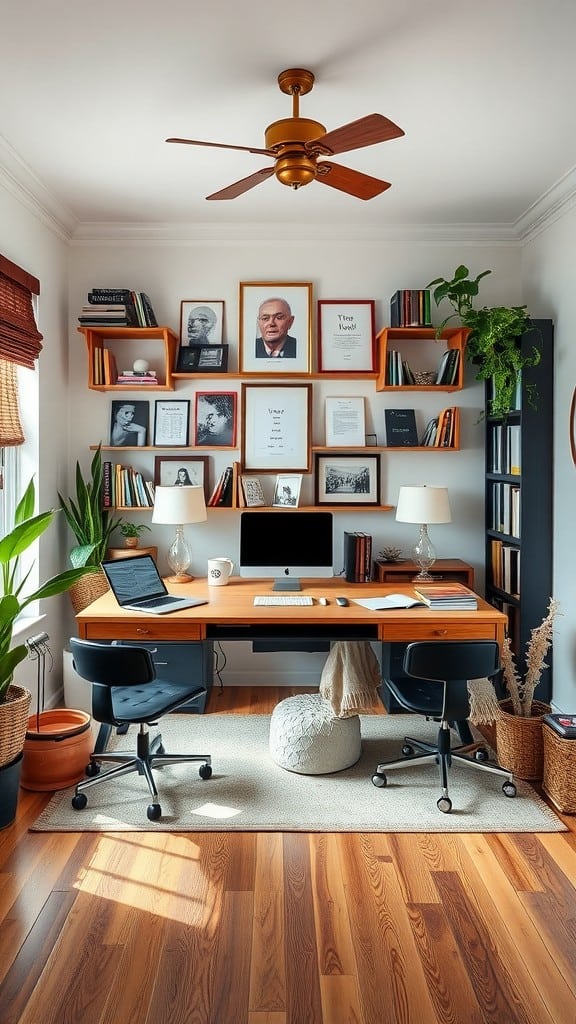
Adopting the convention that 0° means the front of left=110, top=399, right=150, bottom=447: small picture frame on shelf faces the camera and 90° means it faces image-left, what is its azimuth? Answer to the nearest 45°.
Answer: approximately 0°

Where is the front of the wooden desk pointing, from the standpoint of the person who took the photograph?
facing the viewer

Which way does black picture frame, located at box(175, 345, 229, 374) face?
toward the camera

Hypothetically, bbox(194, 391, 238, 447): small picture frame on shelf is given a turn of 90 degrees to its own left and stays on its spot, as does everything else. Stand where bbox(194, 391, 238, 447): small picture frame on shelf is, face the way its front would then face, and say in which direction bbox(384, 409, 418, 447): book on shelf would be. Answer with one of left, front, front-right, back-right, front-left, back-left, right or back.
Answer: front

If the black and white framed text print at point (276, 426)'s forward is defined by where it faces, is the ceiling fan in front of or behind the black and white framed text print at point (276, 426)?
in front

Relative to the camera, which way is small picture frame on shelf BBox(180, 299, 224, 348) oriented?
toward the camera

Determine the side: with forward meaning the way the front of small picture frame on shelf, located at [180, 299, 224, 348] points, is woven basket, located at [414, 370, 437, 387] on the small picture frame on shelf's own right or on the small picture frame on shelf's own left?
on the small picture frame on shelf's own left

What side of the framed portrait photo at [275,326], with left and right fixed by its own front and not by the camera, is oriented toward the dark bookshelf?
left
